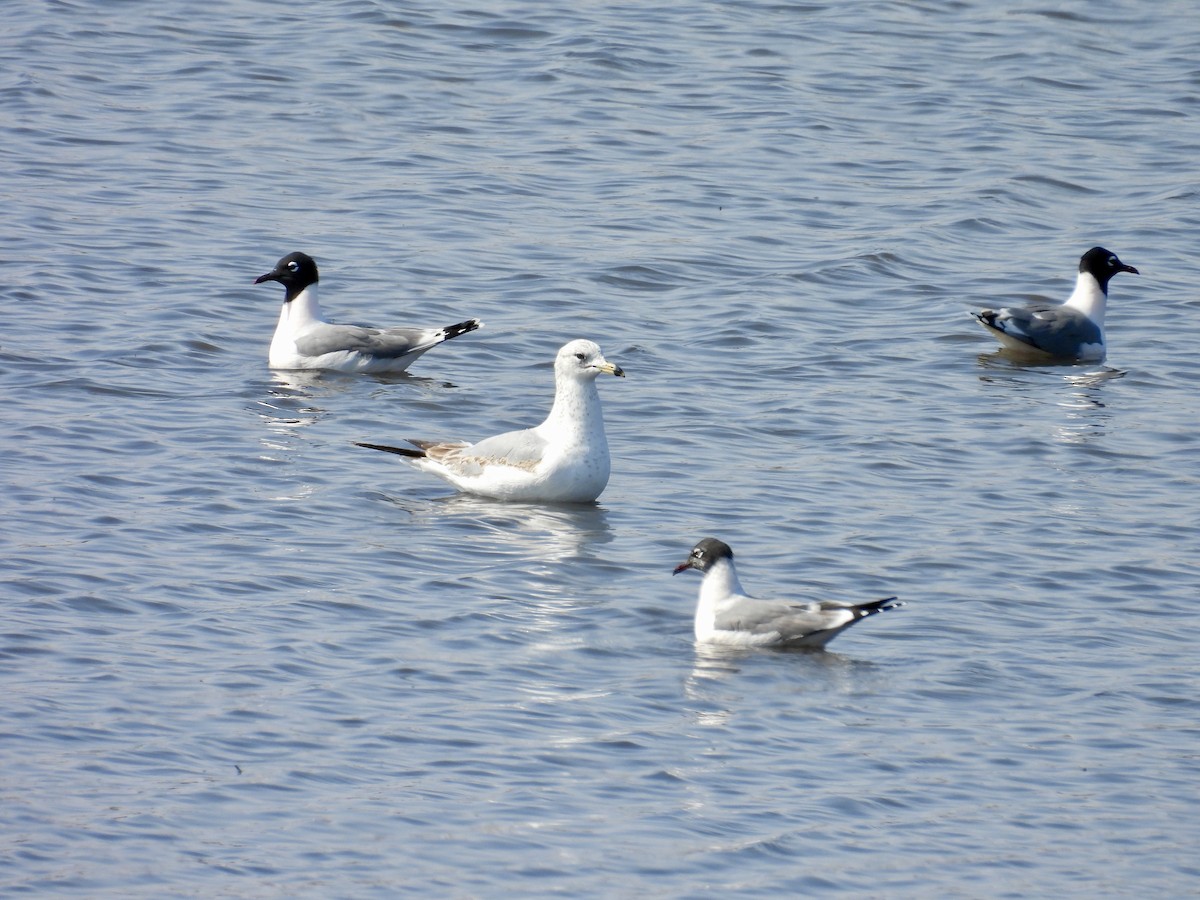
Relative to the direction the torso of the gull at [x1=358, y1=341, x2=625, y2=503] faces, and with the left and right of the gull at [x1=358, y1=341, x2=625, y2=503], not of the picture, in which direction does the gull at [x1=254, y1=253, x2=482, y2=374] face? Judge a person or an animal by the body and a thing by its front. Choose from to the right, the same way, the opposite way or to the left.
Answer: the opposite way

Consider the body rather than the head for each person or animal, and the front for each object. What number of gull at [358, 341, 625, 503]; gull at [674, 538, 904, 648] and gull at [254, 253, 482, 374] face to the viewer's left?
2

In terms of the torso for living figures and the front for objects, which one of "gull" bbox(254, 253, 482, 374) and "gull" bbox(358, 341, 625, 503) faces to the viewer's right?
"gull" bbox(358, 341, 625, 503)

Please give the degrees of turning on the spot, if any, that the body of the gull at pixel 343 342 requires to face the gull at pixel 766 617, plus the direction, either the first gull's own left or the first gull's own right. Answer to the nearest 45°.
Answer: approximately 90° to the first gull's own left

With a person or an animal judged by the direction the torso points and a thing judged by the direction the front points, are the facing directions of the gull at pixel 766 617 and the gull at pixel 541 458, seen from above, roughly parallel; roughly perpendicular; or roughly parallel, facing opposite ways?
roughly parallel, facing opposite ways

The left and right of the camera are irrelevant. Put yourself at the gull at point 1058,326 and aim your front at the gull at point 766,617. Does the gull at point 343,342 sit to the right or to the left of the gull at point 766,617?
right

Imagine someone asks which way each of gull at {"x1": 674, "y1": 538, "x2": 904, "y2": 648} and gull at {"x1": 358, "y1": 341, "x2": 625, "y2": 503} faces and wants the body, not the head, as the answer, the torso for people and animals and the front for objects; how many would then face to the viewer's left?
1

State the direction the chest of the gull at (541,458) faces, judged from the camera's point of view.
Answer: to the viewer's right

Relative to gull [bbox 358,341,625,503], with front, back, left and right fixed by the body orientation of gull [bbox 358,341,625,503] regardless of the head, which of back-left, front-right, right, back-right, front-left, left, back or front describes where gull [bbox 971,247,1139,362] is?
front-left

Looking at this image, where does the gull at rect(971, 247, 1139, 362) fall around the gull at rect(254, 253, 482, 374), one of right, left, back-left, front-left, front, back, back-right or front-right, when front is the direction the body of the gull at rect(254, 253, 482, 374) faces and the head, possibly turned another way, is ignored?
back

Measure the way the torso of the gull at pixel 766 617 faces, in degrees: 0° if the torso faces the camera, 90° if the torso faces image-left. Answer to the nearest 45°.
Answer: approximately 90°

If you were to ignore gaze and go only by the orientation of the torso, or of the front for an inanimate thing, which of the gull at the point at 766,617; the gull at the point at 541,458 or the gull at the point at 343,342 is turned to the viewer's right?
the gull at the point at 541,458

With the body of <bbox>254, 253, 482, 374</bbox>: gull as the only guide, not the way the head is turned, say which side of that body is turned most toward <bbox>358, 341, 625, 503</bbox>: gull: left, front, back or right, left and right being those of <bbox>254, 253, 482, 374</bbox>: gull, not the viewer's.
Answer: left

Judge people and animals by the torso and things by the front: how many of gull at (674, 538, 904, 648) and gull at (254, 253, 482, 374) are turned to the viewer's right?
0

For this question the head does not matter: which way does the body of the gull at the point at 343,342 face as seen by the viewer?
to the viewer's left

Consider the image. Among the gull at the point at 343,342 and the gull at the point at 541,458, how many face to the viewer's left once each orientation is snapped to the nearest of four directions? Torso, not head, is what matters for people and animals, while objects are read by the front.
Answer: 1
